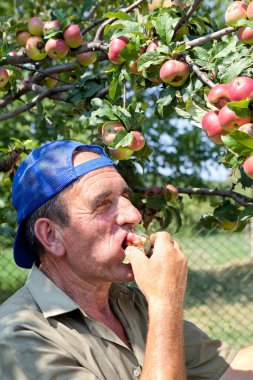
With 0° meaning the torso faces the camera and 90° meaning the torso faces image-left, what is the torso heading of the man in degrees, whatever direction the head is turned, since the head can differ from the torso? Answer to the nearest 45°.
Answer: approximately 315°

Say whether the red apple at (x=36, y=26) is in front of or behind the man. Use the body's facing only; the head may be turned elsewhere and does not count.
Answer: behind

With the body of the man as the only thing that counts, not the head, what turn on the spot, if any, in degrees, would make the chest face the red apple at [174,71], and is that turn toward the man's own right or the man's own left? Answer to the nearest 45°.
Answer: approximately 90° to the man's own left
